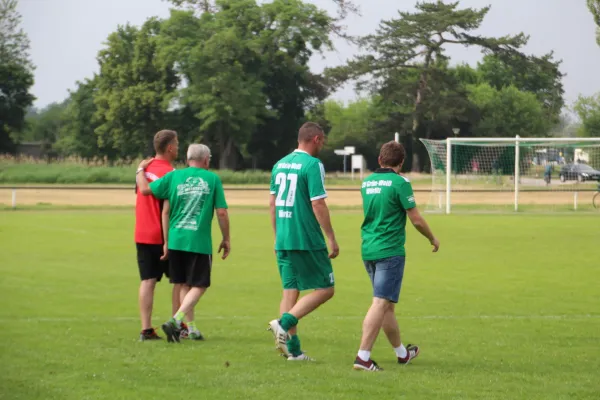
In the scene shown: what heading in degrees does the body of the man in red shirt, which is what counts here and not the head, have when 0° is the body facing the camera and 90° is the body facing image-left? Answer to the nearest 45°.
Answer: approximately 225°

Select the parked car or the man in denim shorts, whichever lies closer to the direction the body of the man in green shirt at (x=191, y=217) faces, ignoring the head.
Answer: the parked car

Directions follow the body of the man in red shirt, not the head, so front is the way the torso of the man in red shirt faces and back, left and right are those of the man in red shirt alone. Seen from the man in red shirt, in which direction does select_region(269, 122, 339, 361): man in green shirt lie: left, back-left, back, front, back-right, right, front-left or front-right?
right

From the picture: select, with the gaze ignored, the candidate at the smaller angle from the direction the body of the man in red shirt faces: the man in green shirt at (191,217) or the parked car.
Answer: the parked car

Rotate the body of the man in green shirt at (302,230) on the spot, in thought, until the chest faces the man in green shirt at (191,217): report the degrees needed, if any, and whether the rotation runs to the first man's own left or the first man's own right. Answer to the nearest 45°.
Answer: approximately 90° to the first man's own left

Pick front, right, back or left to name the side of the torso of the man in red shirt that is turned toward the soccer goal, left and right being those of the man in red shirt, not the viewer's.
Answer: front

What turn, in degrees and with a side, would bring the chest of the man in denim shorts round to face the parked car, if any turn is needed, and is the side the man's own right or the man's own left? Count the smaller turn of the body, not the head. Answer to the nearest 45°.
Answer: approximately 45° to the man's own left

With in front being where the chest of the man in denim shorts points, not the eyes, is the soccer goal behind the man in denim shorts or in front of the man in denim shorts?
in front

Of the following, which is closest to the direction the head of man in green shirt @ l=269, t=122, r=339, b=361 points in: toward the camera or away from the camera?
away from the camera

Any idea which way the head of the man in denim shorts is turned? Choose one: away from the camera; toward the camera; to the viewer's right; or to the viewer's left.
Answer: away from the camera

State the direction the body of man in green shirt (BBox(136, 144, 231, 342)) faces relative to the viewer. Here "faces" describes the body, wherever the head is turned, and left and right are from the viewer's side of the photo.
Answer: facing away from the viewer

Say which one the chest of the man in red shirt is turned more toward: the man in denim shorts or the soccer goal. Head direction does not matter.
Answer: the soccer goal

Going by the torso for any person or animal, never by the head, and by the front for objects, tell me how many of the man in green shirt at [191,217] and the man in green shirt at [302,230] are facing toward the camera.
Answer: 0

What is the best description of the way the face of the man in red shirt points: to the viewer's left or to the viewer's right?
to the viewer's right
